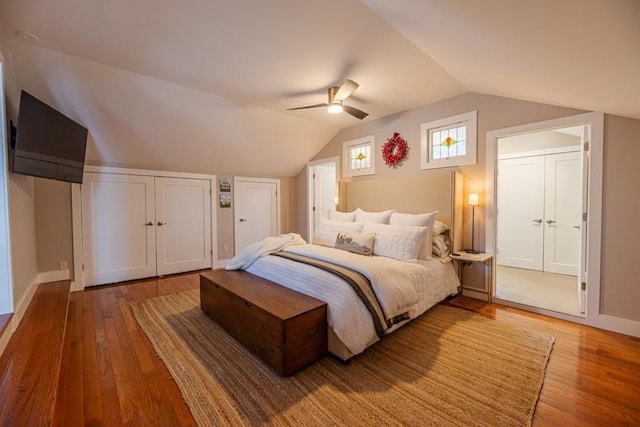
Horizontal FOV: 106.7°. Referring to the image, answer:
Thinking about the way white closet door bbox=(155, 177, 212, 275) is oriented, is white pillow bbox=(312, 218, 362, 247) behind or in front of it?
in front

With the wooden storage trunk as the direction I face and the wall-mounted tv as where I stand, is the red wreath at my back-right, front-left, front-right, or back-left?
front-left

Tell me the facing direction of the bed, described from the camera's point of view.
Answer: facing the viewer and to the left of the viewer

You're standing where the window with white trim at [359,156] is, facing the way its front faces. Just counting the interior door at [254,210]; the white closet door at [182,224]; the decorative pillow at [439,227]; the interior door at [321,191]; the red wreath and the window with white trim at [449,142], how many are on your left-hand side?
3

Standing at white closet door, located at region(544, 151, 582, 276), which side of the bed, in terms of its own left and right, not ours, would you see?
back

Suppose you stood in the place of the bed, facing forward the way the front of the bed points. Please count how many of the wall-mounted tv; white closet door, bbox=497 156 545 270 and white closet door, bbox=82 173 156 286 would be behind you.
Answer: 1

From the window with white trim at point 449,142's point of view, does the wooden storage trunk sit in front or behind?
in front

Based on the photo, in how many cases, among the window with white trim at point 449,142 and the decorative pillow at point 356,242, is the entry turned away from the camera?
0

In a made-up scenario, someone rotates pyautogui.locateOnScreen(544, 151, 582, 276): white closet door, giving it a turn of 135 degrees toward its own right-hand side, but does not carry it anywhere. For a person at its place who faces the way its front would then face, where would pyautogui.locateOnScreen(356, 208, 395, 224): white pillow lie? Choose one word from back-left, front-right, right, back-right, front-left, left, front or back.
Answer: back-left

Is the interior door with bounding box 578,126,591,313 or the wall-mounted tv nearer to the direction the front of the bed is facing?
the wall-mounted tv

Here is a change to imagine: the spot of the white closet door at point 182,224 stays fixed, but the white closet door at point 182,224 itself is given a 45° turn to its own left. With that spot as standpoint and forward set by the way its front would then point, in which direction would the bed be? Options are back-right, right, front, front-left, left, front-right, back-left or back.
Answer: front-right

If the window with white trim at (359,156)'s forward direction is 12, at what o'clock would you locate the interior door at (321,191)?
The interior door is roughly at 3 o'clock from the window with white trim.

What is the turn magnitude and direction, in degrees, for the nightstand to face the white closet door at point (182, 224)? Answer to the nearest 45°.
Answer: approximately 45° to its right

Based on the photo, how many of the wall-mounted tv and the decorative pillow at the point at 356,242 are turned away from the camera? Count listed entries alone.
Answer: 0

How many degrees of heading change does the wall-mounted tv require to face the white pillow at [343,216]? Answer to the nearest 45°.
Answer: approximately 45° to its left
